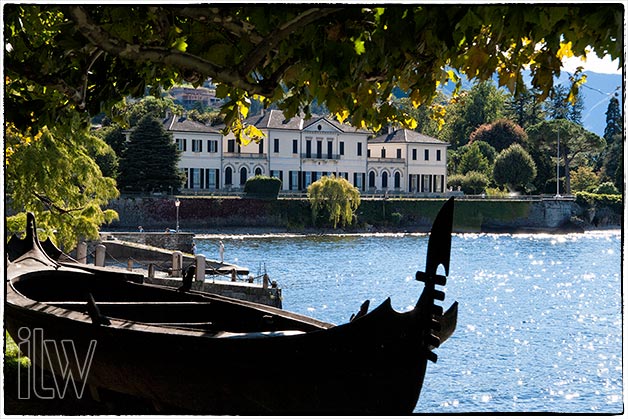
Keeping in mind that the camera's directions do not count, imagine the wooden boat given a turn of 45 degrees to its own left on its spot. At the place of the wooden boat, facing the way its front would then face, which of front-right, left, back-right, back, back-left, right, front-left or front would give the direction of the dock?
left

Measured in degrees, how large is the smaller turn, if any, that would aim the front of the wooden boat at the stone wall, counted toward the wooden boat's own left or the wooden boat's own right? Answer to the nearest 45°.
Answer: approximately 135° to the wooden boat's own left

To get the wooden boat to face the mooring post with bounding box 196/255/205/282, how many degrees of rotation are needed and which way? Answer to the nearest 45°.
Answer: approximately 135° to its left

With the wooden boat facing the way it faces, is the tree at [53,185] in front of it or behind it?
behind
